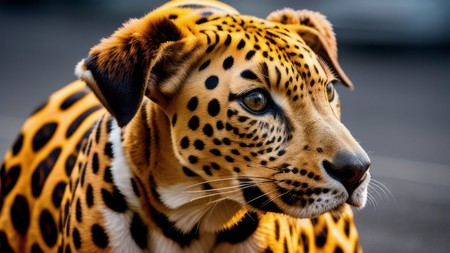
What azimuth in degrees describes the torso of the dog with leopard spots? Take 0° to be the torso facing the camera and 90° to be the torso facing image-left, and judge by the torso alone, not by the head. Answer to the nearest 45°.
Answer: approximately 315°
